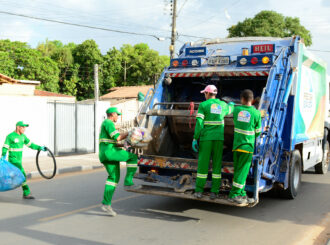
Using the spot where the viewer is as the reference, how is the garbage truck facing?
facing away from the viewer and to the right of the viewer

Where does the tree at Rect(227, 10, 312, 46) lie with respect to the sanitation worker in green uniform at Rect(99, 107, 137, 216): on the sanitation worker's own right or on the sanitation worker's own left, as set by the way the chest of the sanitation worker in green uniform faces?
on the sanitation worker's own left

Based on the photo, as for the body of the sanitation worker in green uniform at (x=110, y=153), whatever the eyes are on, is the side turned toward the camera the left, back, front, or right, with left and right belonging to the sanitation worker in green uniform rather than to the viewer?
right

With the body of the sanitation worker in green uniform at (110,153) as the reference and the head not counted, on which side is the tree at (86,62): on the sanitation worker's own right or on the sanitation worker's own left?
on the sanitation worker's own left

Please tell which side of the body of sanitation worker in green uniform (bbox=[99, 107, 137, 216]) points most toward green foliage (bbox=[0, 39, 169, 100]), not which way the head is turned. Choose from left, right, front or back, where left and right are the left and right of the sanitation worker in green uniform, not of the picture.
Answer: left

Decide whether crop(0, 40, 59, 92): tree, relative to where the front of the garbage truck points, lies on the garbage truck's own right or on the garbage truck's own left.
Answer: on the garbage truck's own left

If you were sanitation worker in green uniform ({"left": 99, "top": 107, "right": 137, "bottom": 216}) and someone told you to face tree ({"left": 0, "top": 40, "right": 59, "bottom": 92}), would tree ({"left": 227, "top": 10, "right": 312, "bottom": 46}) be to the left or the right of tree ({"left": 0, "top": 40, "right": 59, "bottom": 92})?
right

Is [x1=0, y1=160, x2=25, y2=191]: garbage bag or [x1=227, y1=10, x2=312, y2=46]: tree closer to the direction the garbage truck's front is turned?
the tree

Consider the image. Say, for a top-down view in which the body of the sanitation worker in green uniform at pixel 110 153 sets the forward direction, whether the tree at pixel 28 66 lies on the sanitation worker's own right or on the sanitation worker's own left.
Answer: on the sanitation worker's own left

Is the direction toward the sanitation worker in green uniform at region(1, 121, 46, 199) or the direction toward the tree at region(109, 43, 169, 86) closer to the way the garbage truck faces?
the tree

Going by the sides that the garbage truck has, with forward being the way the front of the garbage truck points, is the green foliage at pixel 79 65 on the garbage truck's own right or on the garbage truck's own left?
on the garbage truck's own left

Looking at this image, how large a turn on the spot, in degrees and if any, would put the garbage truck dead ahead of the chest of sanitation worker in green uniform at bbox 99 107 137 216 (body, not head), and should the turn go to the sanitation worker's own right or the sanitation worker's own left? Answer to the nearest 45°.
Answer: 0° — they already face it
